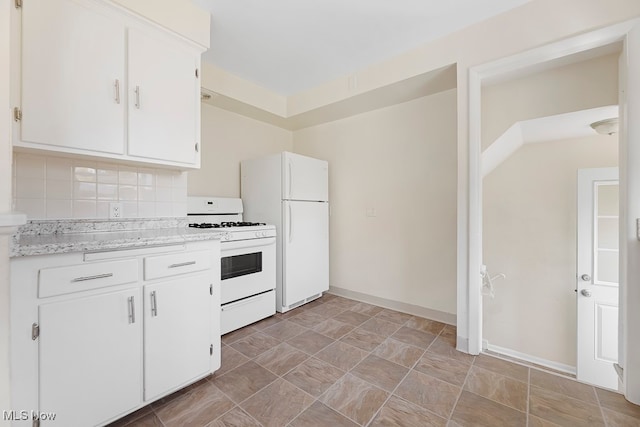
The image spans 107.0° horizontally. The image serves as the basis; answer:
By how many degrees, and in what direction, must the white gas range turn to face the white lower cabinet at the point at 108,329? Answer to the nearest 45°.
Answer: approximately 90° to its right

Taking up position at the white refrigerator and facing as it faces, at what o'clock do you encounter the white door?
The white door is roughly at 11 o'clock from the white refrigerator.

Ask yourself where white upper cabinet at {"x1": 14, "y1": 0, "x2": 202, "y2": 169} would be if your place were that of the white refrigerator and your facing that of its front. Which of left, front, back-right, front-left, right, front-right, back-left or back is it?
right

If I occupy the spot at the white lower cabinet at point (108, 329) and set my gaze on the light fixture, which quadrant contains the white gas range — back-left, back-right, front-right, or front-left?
front-left

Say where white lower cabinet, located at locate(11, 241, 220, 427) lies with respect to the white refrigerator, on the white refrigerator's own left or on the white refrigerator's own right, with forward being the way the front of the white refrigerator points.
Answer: on the white refrigerator's own right

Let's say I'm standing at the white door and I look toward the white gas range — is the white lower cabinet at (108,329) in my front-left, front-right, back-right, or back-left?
front-left

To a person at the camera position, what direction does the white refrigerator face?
facing the viewer and to the right of the viewer

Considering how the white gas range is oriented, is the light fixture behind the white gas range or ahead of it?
ahead
